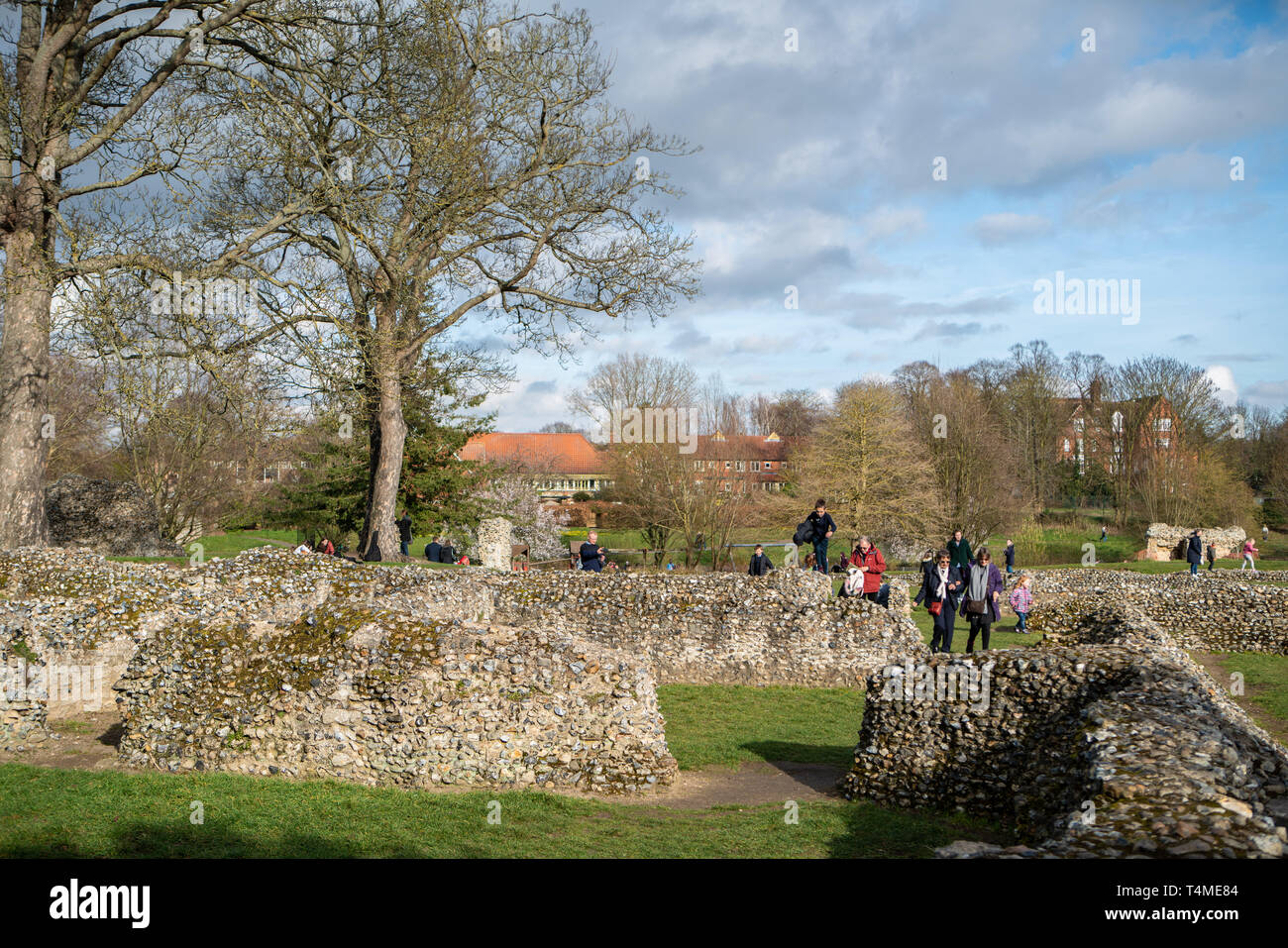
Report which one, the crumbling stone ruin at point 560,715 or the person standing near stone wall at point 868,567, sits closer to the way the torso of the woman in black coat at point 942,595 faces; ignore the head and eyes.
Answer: the crumbling stone ruin

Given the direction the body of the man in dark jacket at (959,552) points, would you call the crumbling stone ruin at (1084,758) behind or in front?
in front

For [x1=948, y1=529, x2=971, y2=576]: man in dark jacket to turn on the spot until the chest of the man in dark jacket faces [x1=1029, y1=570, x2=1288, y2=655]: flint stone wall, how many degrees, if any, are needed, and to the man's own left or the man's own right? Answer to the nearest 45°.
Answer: approximately 45° to the man's own left

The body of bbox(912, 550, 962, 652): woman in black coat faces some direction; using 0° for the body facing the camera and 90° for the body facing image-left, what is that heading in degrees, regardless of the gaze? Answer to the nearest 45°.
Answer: approximately 0°

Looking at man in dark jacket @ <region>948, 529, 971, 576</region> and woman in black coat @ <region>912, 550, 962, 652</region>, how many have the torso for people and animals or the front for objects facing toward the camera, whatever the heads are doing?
2

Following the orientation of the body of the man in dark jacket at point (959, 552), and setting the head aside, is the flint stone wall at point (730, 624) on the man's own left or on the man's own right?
on the man's own right

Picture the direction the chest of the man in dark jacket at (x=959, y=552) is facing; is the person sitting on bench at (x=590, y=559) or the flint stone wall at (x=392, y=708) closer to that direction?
the flint stone wall

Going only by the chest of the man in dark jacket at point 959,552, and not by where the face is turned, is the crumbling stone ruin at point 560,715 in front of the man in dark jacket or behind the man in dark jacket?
in front

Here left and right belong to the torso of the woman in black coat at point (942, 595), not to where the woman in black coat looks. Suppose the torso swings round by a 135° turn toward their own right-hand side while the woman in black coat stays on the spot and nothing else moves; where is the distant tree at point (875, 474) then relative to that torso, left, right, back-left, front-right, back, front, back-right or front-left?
front-right
